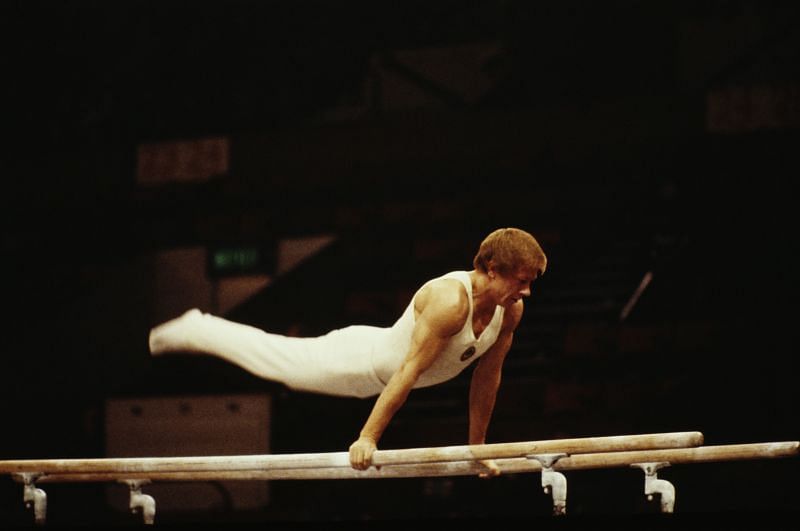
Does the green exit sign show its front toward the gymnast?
yes

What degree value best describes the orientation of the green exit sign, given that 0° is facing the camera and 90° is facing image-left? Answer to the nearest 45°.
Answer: approximately 0°
